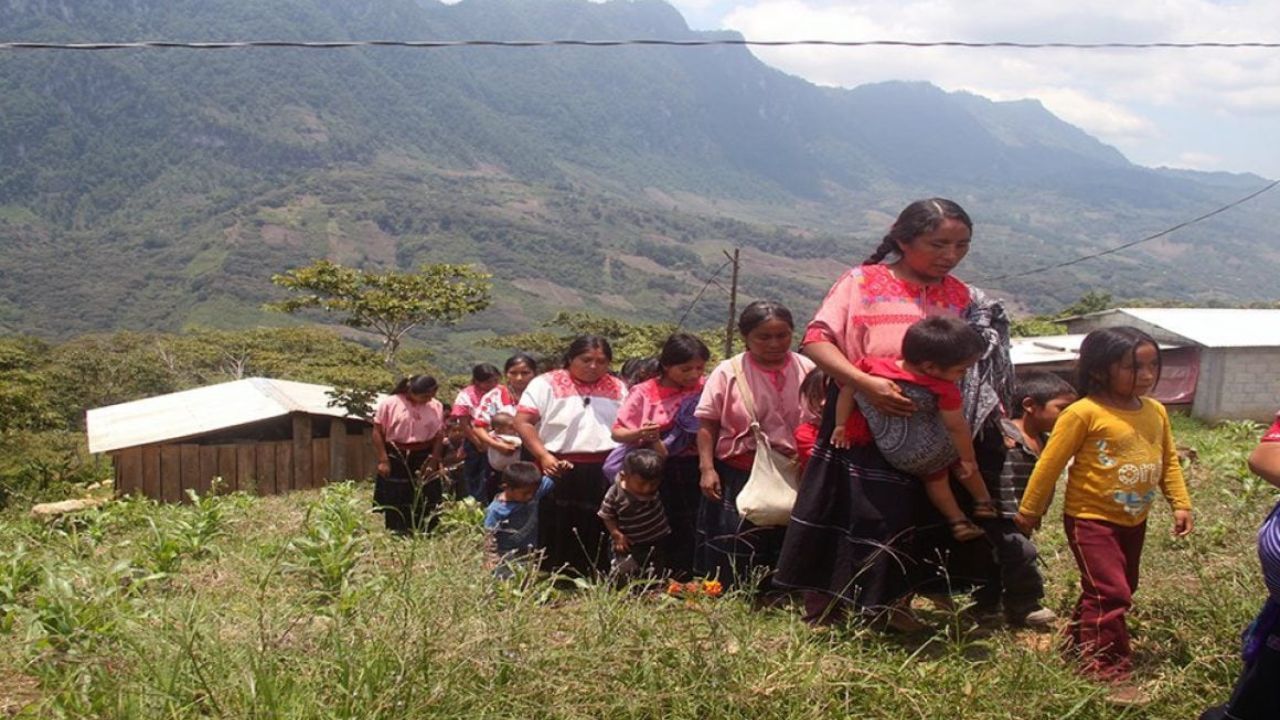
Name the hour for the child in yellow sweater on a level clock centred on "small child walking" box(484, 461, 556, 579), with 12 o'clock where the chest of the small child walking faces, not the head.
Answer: The child in yellow sweater is roughly at 12 o'clock from the small child walking.

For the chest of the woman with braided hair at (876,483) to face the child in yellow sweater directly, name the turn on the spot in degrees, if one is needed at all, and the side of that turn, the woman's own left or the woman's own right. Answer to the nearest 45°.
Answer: approximately 45° to the woman's own left

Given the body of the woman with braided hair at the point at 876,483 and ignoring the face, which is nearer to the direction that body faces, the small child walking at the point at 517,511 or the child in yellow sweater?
the child in yellow sweater

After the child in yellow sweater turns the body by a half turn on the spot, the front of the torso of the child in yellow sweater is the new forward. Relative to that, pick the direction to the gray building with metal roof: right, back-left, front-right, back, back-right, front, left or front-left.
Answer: front-right

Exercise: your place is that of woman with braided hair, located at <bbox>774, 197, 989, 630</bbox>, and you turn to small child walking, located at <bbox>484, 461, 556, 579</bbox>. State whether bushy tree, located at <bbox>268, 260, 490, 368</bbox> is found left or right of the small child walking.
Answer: right

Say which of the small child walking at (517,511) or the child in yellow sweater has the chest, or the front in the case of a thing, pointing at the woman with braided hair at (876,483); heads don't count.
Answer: the small child walking

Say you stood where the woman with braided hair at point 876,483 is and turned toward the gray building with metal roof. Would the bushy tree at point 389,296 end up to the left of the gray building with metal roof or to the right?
left

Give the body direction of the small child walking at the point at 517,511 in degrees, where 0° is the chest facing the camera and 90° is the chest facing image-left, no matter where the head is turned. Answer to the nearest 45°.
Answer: approximately 315°

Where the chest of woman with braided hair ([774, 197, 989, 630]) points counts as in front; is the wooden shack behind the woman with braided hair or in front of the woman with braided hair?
behind

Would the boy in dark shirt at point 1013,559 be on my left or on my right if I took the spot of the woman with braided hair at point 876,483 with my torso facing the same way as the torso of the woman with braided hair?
on my left

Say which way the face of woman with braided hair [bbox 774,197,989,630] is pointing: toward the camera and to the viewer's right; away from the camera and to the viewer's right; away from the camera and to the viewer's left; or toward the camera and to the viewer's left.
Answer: toward the camera and to the viewer's right

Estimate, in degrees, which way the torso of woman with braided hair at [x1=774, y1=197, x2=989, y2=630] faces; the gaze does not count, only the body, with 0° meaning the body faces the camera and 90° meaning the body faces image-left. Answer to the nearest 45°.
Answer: approximately 315°
